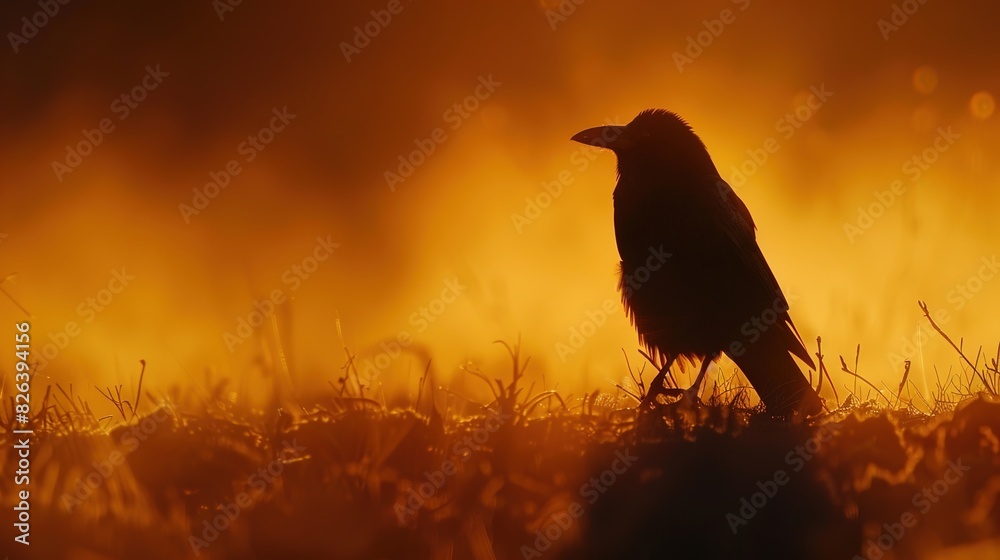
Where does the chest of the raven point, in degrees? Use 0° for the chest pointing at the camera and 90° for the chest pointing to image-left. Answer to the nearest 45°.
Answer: approximately 90°
